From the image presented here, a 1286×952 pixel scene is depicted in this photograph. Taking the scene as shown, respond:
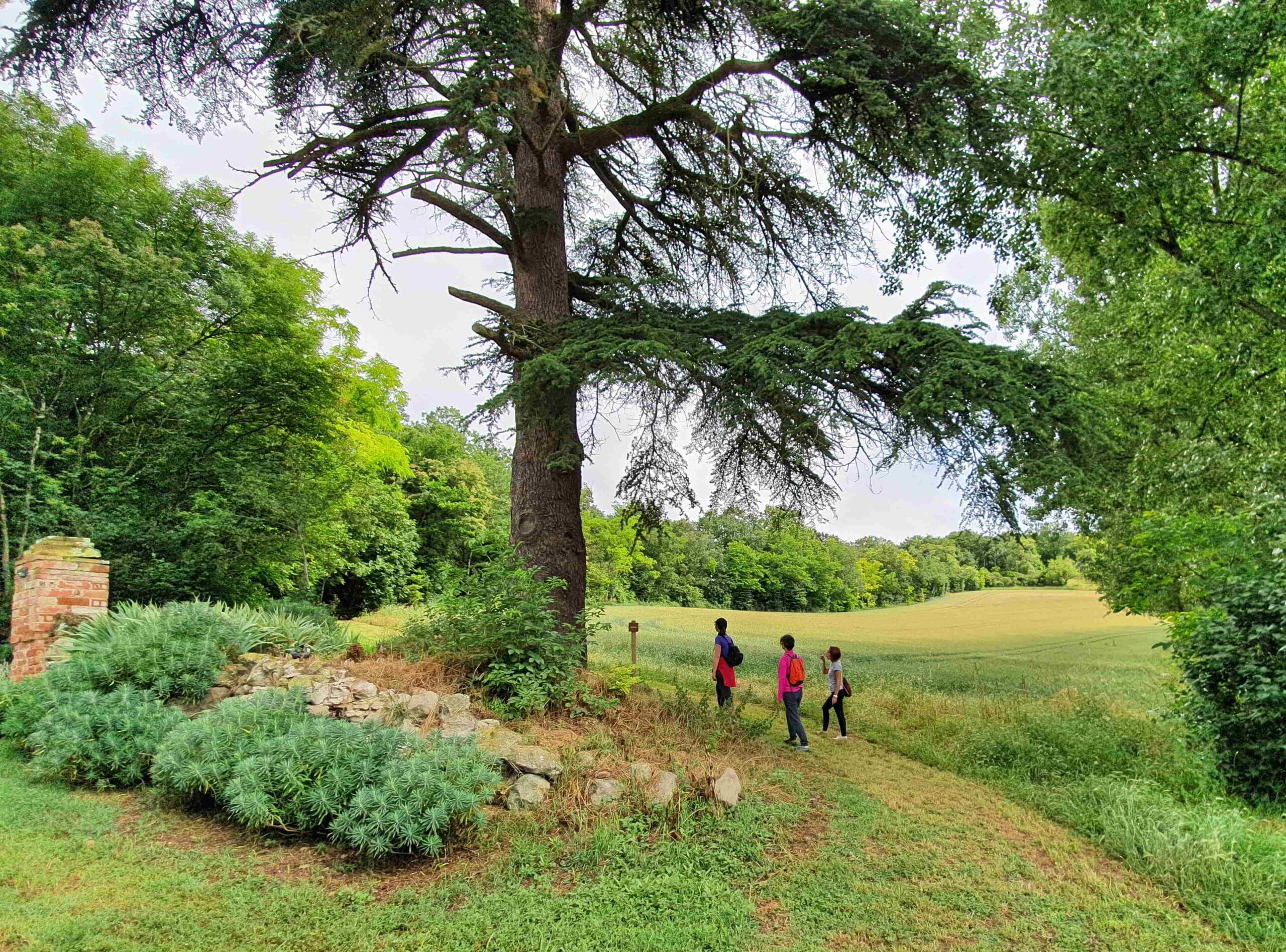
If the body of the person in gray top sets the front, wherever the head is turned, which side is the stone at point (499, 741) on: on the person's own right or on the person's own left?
on the person's own left

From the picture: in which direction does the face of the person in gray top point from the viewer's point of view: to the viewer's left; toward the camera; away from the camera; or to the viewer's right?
to the viewer's left

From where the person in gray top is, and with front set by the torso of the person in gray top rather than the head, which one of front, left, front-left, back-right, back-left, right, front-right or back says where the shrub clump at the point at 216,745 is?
front-left

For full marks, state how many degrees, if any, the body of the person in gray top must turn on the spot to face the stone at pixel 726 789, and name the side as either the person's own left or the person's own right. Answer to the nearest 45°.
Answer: approximately 90° to the person's own left

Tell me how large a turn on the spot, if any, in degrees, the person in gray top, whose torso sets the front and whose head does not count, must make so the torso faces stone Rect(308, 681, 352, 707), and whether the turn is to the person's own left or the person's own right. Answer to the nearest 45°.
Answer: approximately 45° to the person's own left

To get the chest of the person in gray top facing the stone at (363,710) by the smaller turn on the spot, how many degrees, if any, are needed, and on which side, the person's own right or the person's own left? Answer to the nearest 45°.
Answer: approximately 45° to the person's own left

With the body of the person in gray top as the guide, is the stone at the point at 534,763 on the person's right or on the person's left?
on the person's left

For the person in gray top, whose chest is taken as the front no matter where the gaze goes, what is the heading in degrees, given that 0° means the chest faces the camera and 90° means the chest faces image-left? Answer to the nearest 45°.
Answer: approximately 90°

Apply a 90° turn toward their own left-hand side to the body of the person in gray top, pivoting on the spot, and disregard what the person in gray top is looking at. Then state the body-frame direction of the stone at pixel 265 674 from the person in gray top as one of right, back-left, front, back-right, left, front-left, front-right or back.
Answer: front-right

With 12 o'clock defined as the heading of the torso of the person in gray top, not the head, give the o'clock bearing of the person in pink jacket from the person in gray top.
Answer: The person in pink jacket is roughly at 10 o'clock from the person in gray top.

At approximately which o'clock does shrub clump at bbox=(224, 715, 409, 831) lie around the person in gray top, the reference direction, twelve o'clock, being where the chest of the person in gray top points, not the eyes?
The shrub clump is roughly at 10 o'clock from the person in gray top.

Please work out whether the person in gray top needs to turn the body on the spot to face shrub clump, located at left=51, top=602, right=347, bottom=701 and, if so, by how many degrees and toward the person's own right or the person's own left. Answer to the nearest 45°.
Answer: approximately 45° to the person's own left
